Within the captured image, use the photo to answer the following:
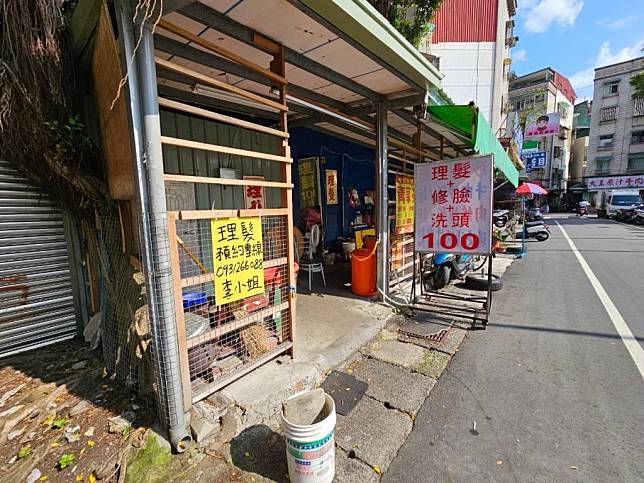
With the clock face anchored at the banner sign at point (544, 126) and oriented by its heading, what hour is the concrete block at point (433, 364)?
The concrete block is roughly at 12 o'clock from the banner sign.

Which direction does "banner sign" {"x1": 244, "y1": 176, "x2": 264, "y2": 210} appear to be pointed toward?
toward the camera

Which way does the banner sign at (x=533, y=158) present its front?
toward the camera

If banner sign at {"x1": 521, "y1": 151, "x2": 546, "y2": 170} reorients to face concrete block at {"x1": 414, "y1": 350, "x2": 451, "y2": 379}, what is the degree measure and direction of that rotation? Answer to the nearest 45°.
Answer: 0° — it already faces it

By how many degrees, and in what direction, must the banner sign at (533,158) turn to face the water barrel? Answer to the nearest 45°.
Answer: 0° — it already faces it

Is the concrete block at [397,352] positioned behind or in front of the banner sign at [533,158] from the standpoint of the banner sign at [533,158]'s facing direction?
in front

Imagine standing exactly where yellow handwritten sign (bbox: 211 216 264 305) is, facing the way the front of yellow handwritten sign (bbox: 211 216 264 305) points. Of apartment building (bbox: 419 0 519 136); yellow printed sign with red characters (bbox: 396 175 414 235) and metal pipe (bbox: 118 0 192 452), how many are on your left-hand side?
2

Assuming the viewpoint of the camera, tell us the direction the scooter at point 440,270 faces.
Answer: facing the viewer and to the left of the viewer

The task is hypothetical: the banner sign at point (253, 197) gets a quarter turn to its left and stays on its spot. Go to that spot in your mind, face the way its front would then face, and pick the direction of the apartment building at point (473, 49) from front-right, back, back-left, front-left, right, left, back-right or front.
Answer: front-left

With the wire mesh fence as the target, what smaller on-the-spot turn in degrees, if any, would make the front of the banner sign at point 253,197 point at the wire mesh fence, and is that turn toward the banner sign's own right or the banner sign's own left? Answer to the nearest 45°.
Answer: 0° — it already faces it

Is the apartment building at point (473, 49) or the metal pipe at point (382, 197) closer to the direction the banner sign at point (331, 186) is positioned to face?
the metal pipe
